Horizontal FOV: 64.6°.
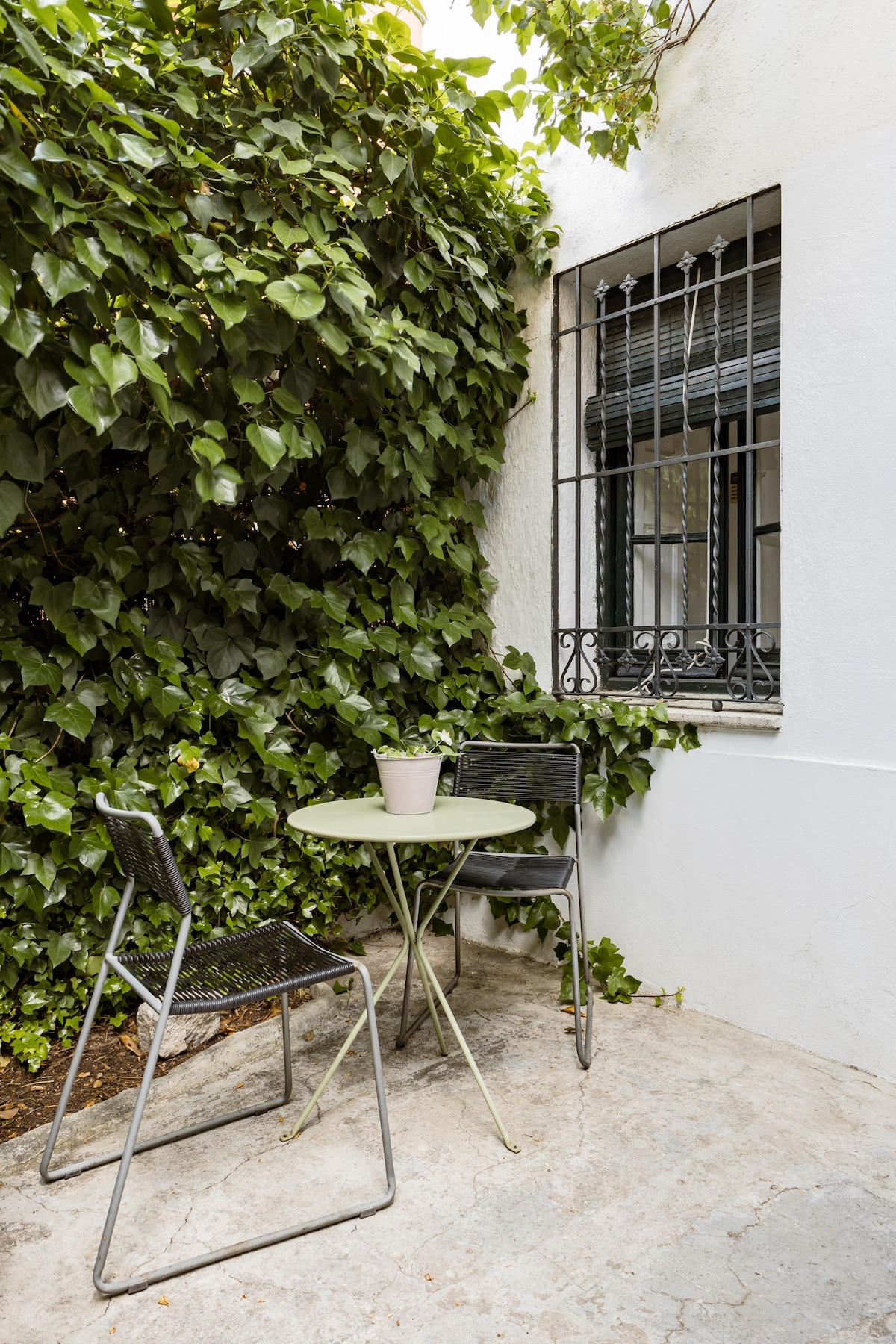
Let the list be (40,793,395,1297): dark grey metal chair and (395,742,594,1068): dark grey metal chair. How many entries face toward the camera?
1

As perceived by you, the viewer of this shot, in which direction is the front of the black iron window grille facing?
facing the viewer and to the left of the viewer

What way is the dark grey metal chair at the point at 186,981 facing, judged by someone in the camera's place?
facing away from the viewer and to the right of the viewer

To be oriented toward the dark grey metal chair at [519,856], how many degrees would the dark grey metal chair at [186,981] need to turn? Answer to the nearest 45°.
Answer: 0° — it already faces it

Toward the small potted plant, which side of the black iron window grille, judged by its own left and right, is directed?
front

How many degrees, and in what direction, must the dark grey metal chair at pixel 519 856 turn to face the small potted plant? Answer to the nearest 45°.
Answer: approximately 45° to its right

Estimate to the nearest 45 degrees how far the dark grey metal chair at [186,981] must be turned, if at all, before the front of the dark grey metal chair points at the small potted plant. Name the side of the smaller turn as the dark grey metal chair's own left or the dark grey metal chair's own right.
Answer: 0° — it already faces it

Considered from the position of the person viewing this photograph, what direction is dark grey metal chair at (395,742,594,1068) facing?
facing the viewer

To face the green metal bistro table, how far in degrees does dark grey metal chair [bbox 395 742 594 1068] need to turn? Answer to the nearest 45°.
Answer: approximately 45° to its right
